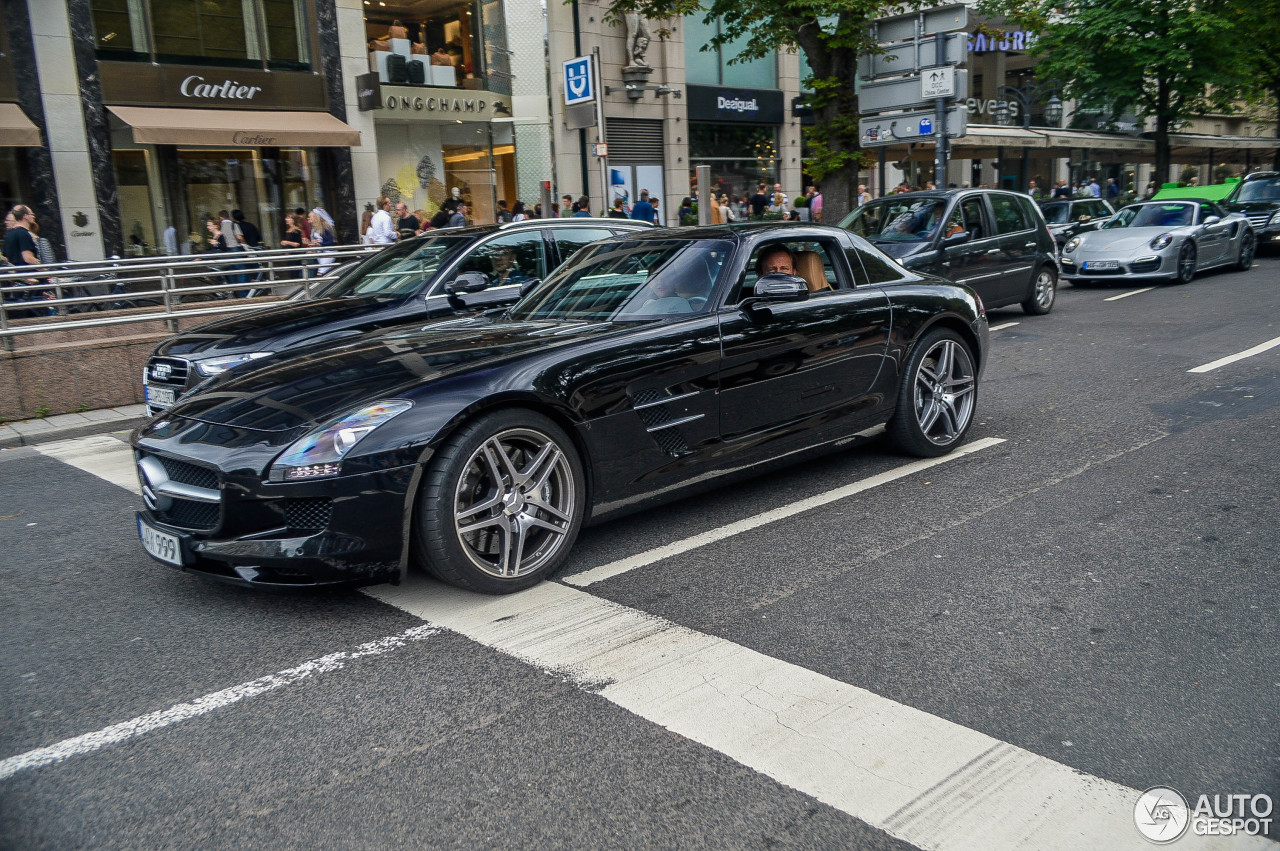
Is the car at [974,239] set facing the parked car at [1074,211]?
no

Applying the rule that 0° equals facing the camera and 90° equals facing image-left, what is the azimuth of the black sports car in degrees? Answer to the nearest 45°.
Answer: approximately 45°

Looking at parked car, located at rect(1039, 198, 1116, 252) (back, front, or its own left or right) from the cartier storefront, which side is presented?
front

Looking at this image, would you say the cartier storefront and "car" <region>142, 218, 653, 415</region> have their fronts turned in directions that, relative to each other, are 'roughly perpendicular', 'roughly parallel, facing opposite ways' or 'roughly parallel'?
roughly perpendicular

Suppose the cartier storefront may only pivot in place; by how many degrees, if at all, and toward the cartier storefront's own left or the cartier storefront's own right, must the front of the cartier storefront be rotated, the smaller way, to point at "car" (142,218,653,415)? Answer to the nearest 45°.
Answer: approximately 45° to the cartier storefront's own right

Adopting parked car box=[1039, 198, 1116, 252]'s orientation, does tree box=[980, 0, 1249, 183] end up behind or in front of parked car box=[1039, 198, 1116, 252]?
behind

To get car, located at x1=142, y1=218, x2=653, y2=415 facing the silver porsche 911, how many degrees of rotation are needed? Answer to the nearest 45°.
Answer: approximately 180°

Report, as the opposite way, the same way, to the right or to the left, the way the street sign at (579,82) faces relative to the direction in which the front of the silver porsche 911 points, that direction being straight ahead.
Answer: to the left

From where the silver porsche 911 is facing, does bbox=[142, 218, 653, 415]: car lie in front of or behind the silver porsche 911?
in front

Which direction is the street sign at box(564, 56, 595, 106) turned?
toward the camera

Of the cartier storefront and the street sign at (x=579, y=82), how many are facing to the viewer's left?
0

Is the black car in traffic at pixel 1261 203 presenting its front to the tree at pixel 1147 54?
no

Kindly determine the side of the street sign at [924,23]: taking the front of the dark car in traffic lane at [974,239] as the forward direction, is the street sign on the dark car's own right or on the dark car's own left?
on the dark car's own right

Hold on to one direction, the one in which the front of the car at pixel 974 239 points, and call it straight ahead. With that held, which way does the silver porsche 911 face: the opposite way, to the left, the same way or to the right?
the same way

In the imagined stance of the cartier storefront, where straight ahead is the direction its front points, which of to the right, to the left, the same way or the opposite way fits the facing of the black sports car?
to the right

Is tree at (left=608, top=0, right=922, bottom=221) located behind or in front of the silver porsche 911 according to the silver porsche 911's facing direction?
in front

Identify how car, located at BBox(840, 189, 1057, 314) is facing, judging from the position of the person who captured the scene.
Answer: facing the viewer and to the left of the viewer
